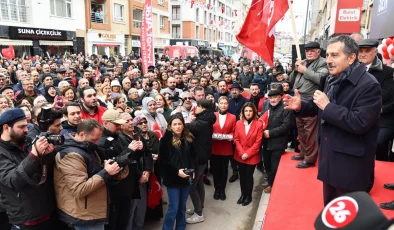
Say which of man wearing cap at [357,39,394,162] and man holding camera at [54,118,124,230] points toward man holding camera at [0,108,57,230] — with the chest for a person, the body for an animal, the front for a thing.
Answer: the man wearing cap

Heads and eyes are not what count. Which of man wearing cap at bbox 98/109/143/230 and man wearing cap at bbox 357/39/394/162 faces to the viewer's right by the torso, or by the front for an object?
man wearing cap at bbox 98/109/143/230

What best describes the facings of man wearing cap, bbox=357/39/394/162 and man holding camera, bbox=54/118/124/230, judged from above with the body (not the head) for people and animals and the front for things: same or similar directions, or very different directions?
very different directions

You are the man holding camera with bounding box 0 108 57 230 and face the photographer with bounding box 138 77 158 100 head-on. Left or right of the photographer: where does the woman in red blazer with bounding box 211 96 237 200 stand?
right

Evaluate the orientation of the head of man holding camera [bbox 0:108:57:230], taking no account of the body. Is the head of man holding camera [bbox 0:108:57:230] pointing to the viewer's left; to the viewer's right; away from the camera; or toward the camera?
to the viewer's right

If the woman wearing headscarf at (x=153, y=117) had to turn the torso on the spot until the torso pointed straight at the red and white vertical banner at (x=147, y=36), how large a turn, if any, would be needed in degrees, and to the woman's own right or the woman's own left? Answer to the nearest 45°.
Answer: approximately 135° to the woman's own left

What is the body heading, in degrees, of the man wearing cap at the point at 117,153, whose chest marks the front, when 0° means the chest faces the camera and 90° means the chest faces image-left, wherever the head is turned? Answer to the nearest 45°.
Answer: approximately 270°

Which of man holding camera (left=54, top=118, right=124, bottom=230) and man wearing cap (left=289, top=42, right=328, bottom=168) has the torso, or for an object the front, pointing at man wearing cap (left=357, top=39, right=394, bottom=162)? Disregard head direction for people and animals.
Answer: the man holding camera

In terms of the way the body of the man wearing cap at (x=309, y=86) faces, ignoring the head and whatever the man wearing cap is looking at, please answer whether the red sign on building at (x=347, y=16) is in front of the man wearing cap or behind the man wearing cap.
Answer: behind

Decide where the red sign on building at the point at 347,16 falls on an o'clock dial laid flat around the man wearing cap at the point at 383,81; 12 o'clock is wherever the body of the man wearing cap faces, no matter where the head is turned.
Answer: The red sign on building is roughly at 4 o'clock from the man wearing cap.

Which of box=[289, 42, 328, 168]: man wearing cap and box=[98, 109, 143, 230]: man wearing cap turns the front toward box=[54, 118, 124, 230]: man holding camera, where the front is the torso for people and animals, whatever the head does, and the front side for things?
box=[289, 42, 328, 168]: man wearing cap
